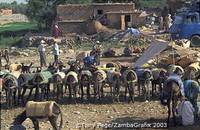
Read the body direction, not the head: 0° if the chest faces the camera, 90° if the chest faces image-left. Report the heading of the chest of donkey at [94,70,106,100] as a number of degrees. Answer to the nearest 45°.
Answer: approximately 180°

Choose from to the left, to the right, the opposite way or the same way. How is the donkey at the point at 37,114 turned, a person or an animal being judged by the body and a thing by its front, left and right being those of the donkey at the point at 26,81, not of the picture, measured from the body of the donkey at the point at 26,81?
to the left

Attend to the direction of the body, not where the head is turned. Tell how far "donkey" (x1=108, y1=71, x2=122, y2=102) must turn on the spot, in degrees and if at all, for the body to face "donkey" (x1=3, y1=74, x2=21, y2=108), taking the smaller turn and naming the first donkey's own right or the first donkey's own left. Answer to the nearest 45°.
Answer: approximately 90° to the first donkey's own left

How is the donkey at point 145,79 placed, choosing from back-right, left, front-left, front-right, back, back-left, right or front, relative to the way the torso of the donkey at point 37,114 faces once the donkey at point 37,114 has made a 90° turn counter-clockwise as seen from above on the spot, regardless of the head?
back-left

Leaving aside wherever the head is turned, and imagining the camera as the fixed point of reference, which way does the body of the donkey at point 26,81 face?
away from the camera

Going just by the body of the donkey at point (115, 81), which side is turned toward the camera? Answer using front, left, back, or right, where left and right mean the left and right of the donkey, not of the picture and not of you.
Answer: back

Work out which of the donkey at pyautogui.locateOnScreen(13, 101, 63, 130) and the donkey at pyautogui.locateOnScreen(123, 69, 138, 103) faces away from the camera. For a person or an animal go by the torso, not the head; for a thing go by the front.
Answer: the donkey at pyautogui.locateOnScreen(123, 69, 138, 103)

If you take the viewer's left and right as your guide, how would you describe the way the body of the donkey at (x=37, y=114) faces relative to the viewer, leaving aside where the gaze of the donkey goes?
facing to the left of the viewer

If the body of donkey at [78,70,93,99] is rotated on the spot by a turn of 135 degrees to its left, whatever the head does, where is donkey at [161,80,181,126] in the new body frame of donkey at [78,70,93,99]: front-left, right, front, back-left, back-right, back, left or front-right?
left
